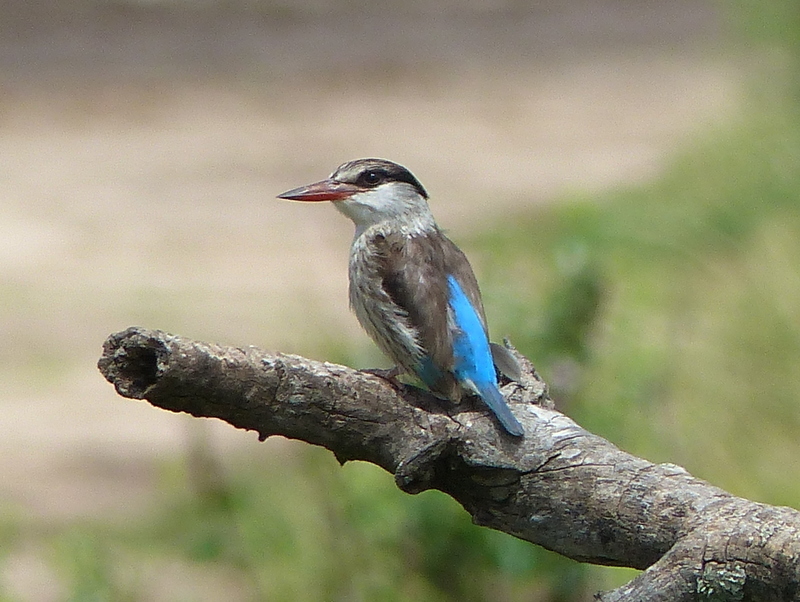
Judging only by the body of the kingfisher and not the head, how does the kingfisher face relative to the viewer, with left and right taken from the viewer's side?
facing away from the viewer and to the left of the viewer
